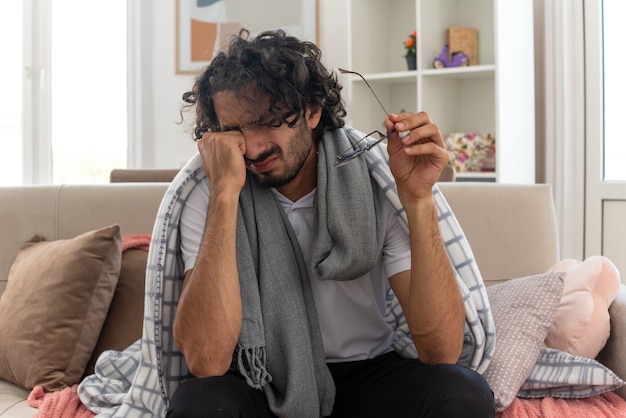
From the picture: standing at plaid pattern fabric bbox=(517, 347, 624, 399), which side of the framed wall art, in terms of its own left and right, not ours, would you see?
front

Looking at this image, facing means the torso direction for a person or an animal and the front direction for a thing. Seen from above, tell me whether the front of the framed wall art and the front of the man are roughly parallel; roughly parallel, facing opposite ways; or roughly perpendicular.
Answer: roughly parallel

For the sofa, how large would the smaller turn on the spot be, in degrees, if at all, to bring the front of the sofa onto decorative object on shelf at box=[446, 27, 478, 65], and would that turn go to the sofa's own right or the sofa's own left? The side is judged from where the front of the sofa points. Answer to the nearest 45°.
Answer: approximately 135° to the sofa's own left

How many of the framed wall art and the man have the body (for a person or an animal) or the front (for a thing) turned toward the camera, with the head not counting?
2

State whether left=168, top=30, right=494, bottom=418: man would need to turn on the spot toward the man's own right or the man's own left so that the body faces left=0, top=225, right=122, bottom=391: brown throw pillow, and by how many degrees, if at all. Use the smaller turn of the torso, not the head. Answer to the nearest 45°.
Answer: approximately 135° to the man's own right

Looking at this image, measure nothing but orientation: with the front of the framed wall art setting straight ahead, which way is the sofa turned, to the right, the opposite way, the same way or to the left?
the same way

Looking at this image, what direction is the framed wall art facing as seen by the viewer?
toward the camera

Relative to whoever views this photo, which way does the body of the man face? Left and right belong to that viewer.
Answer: facing the viewer

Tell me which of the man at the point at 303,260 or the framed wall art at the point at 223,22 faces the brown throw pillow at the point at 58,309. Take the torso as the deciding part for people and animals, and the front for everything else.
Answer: the framed wall art

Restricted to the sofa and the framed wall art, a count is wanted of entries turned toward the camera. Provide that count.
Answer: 2

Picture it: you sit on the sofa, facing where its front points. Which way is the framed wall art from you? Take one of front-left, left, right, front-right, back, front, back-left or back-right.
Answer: back
